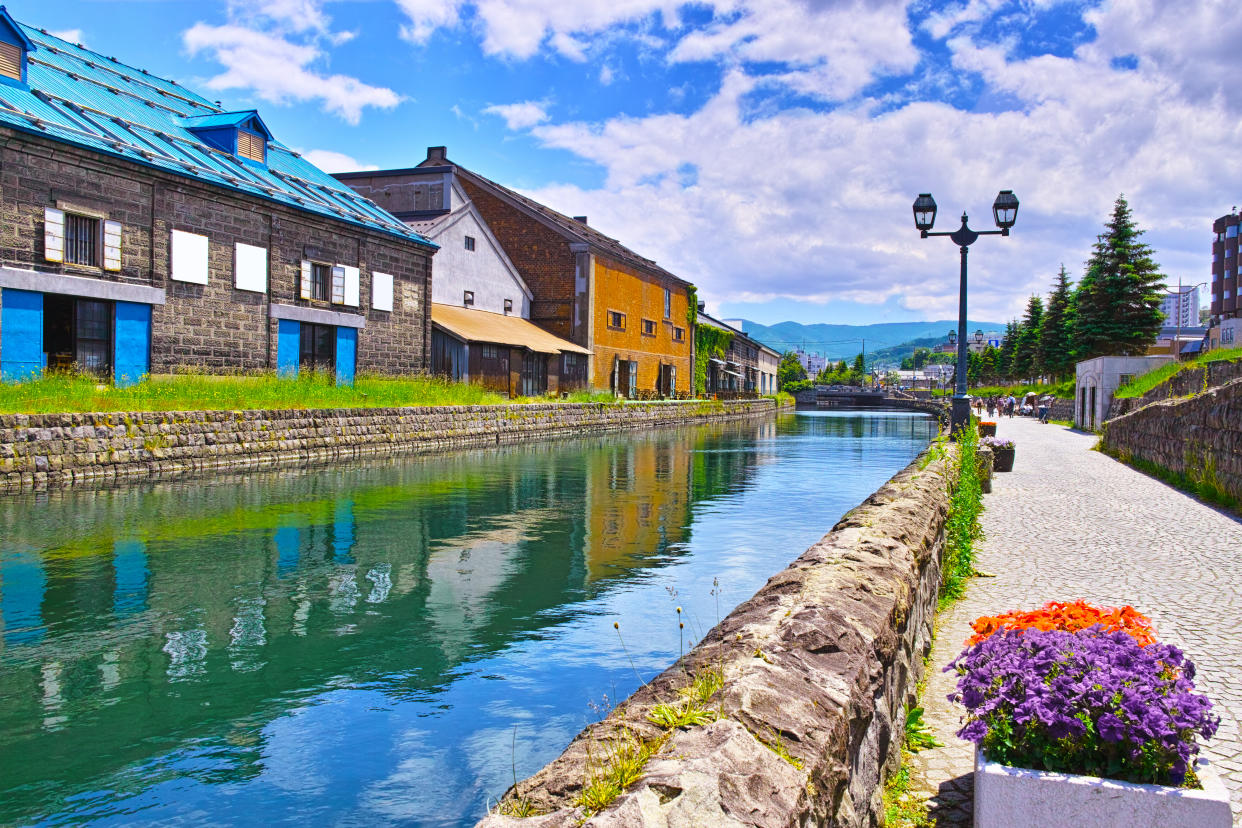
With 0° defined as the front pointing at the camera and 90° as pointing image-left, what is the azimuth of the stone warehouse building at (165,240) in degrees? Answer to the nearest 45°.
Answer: approximately 315°

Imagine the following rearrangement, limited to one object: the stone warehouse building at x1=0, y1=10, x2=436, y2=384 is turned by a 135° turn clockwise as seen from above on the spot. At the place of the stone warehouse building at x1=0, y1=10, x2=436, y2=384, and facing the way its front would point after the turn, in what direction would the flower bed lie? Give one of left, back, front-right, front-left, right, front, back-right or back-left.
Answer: left

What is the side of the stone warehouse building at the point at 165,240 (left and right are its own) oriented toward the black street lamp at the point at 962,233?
front

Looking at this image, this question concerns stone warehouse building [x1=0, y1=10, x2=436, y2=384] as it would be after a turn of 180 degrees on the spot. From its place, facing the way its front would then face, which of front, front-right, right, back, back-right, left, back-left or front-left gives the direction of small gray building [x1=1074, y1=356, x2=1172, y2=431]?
back-right

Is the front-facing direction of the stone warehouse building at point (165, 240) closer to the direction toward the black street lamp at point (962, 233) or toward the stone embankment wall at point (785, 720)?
the black street lamp

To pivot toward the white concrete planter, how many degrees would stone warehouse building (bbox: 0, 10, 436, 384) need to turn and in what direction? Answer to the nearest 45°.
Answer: approximately 45° to its right

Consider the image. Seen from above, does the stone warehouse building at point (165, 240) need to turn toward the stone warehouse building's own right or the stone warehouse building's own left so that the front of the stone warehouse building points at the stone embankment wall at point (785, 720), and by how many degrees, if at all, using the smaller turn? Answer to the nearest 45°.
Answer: approximately 45° to the stone warehouse building's own right

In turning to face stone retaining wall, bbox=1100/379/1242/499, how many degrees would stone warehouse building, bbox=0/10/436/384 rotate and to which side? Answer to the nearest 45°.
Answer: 0° — it already faces it

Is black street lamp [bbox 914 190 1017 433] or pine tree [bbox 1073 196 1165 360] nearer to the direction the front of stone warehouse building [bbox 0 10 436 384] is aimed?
the black street lamp

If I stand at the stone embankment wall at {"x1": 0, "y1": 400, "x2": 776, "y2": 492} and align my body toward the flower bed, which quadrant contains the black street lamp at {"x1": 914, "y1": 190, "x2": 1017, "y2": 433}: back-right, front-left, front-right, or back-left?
front-left
